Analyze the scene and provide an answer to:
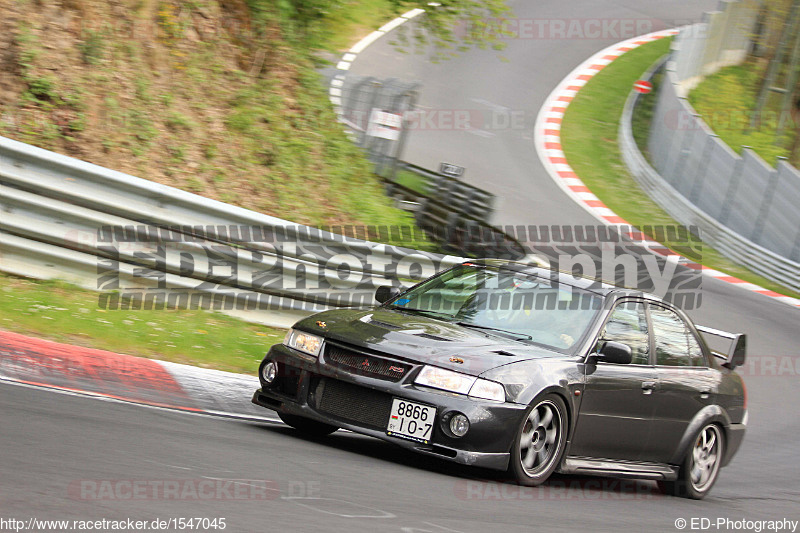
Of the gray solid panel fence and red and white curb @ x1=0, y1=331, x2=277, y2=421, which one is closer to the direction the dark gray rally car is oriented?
the red and white curb

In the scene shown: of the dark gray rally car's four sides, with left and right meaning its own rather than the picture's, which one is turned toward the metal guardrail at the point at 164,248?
right

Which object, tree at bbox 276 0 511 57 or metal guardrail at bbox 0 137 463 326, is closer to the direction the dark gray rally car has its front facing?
the metal guardrail

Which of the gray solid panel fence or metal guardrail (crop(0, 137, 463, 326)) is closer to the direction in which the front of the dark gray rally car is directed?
the metal guardrail

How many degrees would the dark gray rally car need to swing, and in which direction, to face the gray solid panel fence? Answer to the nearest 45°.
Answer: approximately 135° to its right

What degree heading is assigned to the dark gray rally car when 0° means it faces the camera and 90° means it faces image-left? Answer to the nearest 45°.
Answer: approximately 45°

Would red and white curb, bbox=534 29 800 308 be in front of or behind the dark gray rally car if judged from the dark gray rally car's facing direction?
behind

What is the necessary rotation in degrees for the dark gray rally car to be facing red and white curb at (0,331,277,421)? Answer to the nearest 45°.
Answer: approximately 45° to its right

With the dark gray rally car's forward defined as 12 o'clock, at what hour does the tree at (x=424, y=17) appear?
The tree is roughly at 4 o'clock from the dark gray rally car.

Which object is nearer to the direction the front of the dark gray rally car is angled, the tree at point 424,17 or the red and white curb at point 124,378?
the red and white curb
